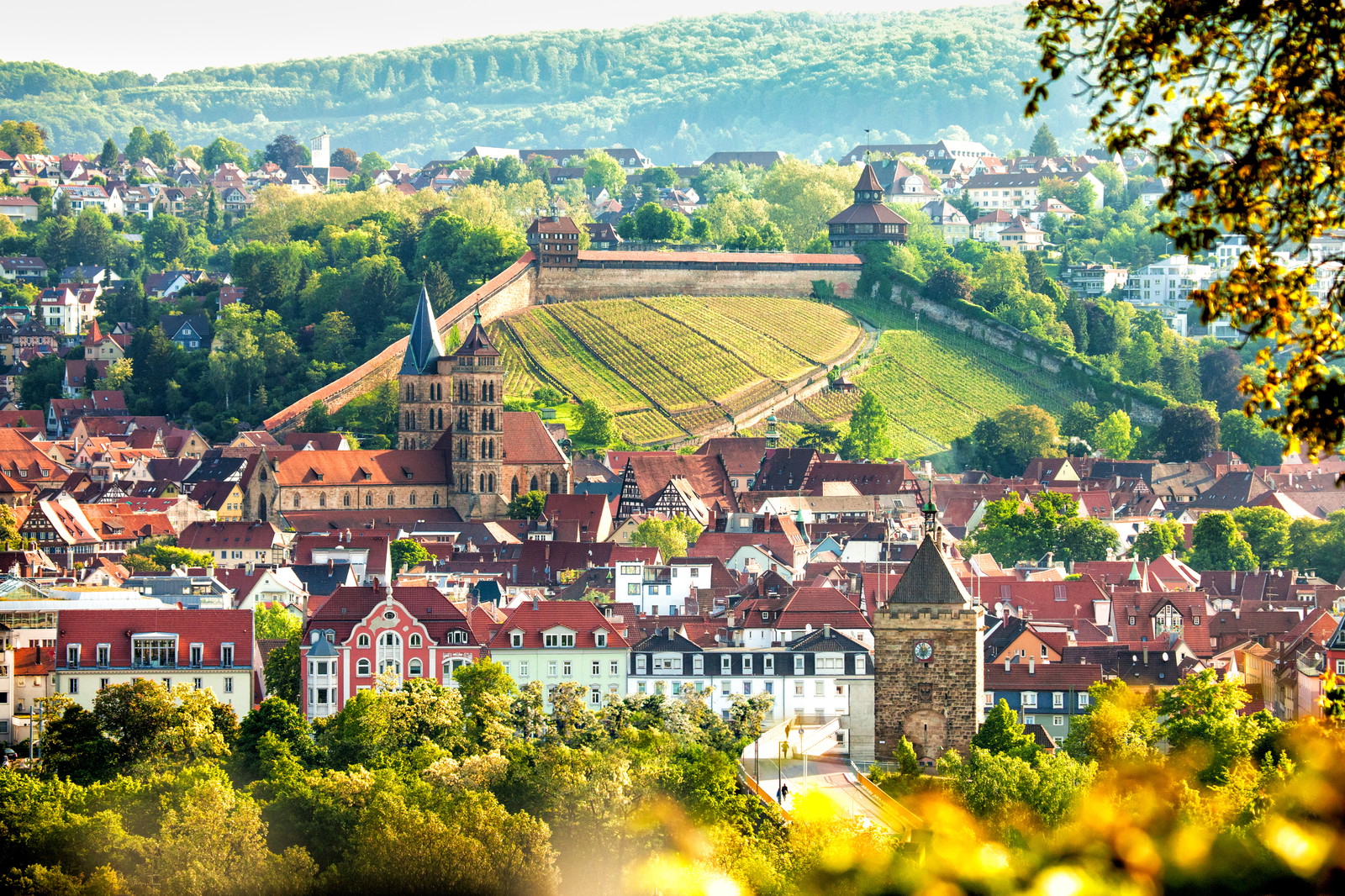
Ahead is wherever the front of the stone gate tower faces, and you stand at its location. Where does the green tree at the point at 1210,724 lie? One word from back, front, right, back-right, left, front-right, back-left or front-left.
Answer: left

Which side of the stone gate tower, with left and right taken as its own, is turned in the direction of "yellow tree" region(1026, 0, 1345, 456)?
front

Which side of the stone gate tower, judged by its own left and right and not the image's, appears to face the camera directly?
front

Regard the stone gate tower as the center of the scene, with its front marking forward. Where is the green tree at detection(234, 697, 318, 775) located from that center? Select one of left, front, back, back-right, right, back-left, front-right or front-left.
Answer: right

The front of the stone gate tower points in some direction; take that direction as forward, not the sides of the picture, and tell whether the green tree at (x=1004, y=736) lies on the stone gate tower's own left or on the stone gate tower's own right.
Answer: on the stone gate tower's own left

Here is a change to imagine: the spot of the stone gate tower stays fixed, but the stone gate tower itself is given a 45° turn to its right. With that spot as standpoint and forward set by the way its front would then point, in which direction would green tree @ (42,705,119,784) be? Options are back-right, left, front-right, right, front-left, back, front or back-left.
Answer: front-right

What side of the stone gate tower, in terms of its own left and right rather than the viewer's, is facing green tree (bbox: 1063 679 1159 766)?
left
